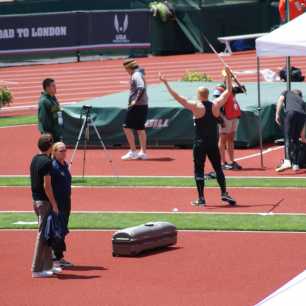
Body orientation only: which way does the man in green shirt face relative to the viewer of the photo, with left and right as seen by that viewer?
facing to the right of the viewer

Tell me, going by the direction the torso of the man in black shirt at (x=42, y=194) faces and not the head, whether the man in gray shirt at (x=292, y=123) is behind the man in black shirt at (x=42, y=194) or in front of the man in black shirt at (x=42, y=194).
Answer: in front

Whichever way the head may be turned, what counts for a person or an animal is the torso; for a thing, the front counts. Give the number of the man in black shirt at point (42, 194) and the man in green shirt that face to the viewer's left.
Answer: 0

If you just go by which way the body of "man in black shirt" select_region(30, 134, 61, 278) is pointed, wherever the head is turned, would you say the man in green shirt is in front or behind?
in front

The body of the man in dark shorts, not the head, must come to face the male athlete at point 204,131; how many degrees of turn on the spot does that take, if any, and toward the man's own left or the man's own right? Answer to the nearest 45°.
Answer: approximately 90° to the man's own left

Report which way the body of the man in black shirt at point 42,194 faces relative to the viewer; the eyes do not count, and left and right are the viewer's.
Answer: facing away from the viewer and to the right of the viewer
